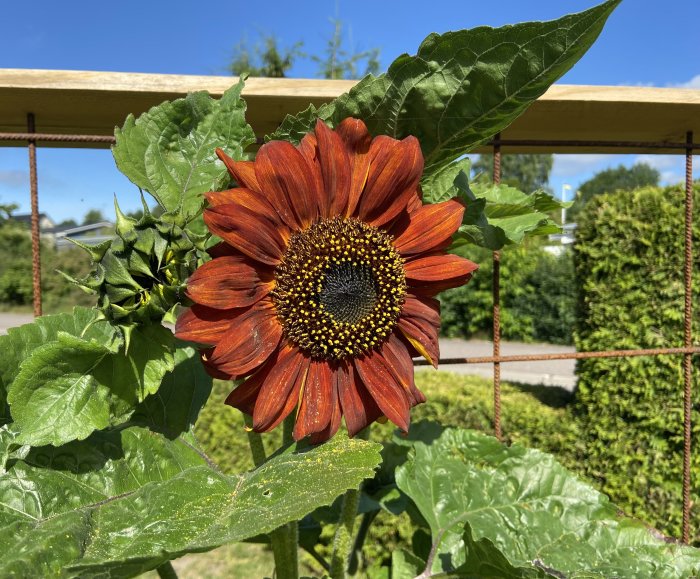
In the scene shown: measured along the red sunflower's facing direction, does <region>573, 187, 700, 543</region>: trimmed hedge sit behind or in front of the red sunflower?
behind

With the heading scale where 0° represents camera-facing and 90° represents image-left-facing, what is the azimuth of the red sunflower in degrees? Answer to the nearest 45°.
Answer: approximately 0°
